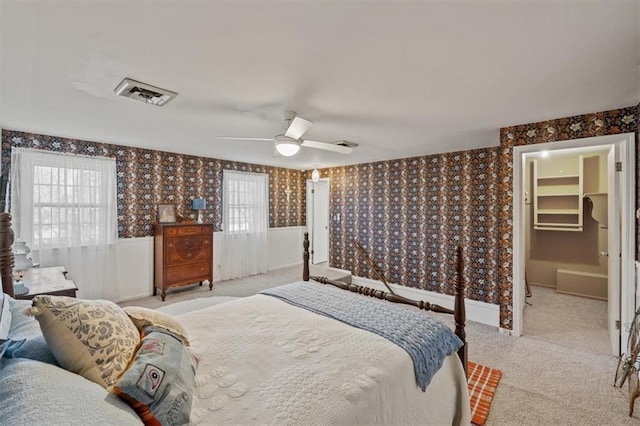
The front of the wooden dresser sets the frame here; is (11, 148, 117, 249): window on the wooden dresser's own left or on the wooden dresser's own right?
on the wooden dresser's own right

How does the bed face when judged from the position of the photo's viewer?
facing away from the viewer and to the right of the viewer

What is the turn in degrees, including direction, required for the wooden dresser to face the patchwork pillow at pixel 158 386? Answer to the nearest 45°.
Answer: approximately 45° to its right

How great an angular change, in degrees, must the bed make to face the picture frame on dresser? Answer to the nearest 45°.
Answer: approximately 45° to its left

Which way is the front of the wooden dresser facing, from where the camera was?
facing the viewer and to the right of the viewer

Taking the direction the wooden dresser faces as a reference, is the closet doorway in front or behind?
in front

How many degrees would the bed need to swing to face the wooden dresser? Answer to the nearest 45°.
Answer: approximately 45° to its left

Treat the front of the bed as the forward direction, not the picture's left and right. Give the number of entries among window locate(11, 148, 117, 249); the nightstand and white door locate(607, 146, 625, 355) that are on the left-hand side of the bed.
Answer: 2

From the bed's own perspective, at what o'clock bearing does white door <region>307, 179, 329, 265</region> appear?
The white door is roughly at 11 o'clock from the bed.

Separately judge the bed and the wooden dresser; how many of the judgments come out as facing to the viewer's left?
0

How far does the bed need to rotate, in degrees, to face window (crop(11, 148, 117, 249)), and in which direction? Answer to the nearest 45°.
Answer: approximately 90° to its left
